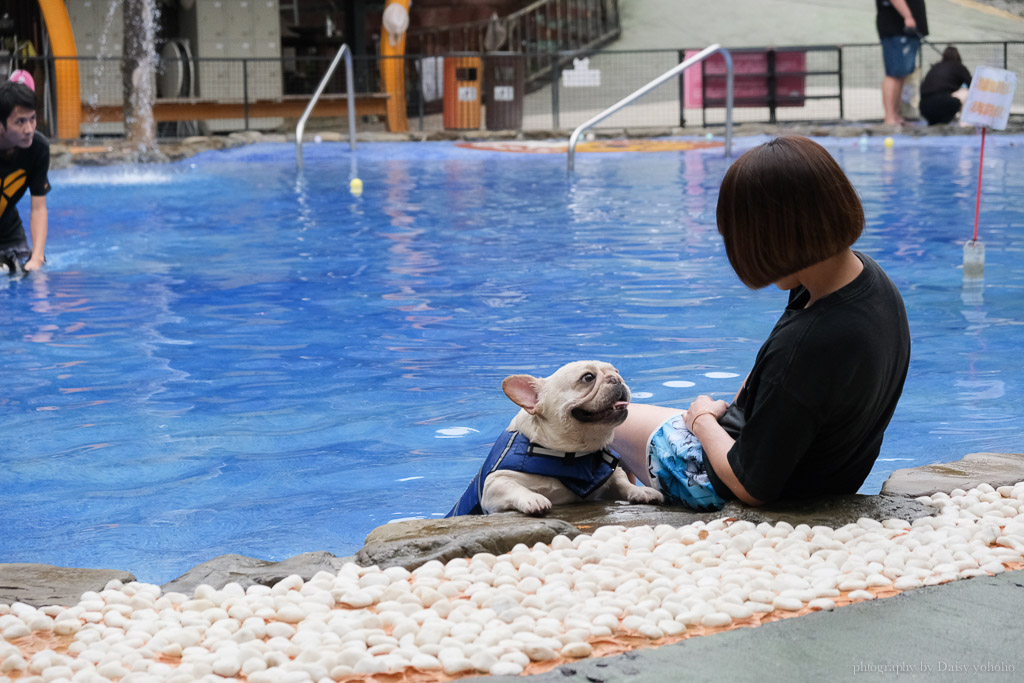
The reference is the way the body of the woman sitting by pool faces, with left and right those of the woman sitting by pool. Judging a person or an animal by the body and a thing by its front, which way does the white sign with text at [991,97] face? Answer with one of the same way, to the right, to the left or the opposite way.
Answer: to the left

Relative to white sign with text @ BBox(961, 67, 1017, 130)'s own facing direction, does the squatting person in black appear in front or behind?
behind

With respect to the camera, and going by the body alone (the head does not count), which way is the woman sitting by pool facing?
to the viewer's left

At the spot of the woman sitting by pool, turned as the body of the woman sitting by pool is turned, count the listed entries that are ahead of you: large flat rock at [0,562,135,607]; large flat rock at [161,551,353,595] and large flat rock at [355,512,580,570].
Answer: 3

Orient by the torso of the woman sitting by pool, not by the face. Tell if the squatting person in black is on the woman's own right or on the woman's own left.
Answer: on the woman's own right

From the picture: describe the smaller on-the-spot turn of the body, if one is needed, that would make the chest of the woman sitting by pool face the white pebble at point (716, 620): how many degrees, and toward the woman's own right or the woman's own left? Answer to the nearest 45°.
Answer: approximately 90° to the woman's own left

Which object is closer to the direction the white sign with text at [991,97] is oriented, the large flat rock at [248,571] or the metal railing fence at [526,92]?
the large flat rock

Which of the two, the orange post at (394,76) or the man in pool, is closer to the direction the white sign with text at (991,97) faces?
the man in pool

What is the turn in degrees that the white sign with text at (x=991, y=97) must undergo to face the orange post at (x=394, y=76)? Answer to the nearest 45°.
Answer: approximately 135° to its right

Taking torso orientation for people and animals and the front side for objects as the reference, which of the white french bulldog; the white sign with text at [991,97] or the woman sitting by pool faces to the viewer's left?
the woman sitting by pool

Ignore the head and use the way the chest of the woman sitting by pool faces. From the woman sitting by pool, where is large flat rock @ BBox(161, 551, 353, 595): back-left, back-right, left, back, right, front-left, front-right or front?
front

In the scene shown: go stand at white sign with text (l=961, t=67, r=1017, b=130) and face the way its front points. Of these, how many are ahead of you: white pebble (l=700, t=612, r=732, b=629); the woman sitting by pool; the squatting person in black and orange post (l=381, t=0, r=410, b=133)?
2

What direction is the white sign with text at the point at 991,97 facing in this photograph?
toward the camera

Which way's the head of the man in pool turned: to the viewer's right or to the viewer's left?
to the viewer's right

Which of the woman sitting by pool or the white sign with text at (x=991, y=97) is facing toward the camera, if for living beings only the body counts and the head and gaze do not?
the white sign with text

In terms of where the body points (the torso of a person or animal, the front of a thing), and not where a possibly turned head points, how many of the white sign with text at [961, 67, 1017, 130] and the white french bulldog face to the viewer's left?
0
